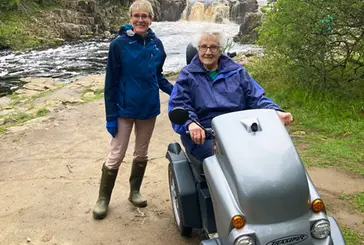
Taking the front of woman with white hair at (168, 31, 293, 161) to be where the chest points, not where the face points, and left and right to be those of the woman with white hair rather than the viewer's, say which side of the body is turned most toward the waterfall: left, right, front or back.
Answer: back

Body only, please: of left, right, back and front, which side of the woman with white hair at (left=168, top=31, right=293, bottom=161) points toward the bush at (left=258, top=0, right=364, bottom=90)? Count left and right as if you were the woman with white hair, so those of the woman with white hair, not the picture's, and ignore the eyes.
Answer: back

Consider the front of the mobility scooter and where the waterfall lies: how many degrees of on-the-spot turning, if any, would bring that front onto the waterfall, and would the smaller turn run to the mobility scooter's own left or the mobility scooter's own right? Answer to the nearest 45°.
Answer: approximately 135° to the mobility scooter's own left

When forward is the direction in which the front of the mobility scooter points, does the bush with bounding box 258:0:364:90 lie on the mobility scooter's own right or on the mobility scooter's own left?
on the mobility scooter's own left

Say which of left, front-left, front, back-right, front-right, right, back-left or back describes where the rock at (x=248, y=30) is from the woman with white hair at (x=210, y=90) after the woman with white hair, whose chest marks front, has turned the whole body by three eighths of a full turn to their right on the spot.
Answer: front-right

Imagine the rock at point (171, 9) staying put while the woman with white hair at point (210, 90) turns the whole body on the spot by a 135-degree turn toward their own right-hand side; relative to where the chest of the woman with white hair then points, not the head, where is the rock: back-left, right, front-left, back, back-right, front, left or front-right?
front-right

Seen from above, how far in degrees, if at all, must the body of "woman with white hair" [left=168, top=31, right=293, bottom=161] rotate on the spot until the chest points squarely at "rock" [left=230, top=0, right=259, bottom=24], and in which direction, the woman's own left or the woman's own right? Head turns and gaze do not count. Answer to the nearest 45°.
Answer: approximately 180°
